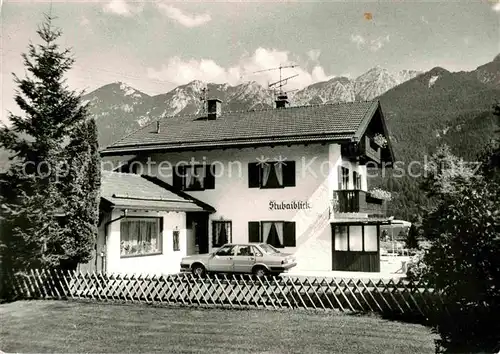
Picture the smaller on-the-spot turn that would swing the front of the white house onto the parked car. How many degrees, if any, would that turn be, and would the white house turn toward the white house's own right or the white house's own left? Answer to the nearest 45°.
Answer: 0° — it already faces it

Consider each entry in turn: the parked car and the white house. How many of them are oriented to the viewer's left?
1

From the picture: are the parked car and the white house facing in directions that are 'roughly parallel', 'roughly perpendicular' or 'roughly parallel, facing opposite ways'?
roughly perpendicular

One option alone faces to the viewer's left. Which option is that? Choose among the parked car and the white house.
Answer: the parked car

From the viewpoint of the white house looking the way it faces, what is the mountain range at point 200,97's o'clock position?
The mountain range is roughly at 5 o'clock from the white house.

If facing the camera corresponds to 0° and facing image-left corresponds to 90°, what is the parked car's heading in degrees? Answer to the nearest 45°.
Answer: approximately 90°

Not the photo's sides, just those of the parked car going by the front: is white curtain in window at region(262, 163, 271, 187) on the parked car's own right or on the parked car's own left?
on the parked car's own right

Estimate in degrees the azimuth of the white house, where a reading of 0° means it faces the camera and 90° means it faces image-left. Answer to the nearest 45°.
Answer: approximately 0°
